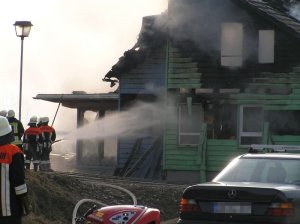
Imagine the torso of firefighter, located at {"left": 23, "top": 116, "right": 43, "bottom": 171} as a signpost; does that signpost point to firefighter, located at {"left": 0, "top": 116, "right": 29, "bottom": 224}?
no
